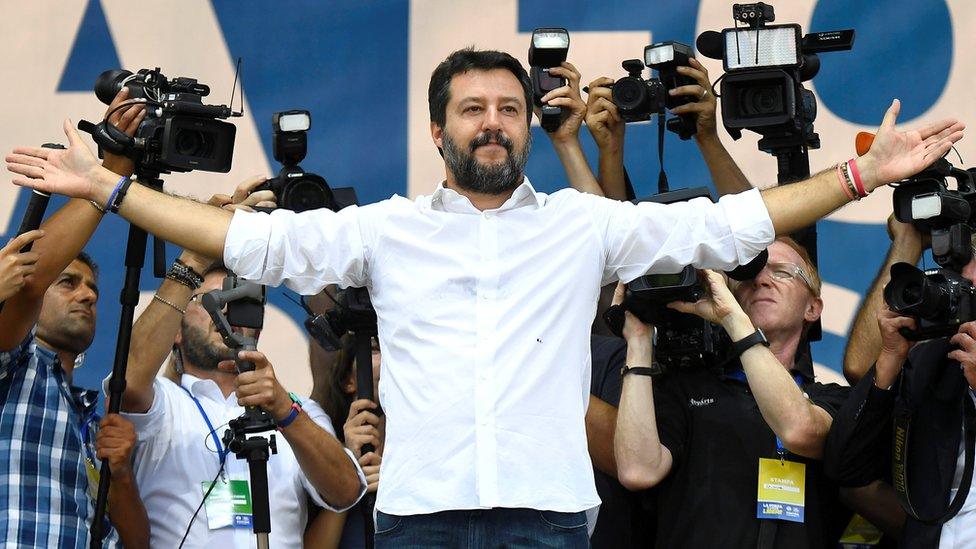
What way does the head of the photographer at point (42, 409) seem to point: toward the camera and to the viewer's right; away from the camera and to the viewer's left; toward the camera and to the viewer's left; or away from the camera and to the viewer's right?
toward the camera and to the viewer's right

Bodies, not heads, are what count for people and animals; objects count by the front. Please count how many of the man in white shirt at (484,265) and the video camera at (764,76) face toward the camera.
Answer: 2

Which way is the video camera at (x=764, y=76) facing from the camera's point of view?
toward the camera

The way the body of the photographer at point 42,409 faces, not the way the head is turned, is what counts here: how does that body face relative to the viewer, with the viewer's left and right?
facing the viewer and to the right of the viewer

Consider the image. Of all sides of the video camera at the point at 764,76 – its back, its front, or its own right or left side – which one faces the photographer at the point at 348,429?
right

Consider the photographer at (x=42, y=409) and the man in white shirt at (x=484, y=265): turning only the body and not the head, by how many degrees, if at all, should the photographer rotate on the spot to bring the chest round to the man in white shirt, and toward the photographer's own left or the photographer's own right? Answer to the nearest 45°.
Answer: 0° — they already face them

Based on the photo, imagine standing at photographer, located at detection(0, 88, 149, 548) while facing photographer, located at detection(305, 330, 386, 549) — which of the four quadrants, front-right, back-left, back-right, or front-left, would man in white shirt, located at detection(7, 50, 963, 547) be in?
front-right

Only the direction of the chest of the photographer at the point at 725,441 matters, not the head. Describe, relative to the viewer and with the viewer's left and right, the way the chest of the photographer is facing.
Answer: facing the viewer and to the left of the viewer

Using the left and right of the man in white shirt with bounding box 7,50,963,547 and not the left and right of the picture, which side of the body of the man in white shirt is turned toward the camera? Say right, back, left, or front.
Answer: front

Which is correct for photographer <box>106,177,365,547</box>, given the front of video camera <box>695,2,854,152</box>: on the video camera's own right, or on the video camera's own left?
on the video camera's own right

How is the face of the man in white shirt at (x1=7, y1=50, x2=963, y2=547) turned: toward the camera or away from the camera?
toward the camera
